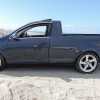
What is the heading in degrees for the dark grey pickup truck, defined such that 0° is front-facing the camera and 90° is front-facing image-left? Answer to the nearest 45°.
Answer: approximately 90°
